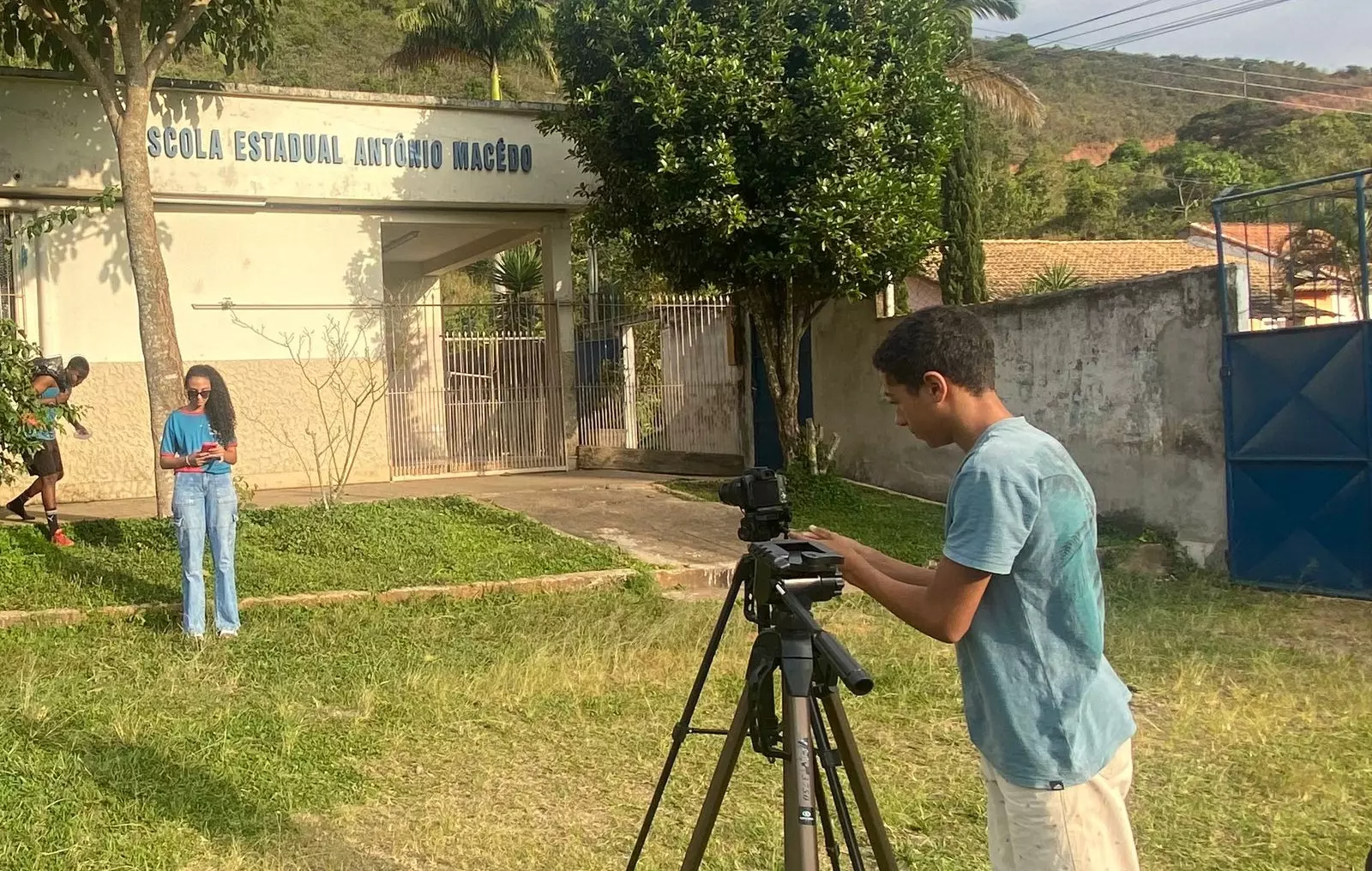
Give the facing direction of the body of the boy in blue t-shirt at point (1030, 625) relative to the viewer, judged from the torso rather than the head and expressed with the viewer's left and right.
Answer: facing to the left of the viewer

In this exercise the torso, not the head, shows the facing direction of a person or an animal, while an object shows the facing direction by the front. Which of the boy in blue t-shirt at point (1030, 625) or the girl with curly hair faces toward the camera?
the girl with curly hair

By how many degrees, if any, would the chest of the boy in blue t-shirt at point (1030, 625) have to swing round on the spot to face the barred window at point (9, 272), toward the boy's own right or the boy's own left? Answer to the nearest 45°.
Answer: approximately 45° to the boy's own right

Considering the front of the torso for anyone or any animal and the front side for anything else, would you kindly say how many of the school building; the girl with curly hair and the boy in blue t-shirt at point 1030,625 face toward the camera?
2

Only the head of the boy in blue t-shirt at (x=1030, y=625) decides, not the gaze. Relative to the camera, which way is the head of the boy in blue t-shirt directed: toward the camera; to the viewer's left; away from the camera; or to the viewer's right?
to the viewer's left

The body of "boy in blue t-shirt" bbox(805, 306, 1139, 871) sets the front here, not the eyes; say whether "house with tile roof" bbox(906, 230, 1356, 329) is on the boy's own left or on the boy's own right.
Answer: on the boy's own right

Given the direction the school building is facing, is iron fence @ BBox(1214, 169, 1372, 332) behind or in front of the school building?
in front

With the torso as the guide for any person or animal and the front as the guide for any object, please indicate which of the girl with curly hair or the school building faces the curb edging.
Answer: the school building

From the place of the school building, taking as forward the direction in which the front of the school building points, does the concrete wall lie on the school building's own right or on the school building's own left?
on the school building's own left

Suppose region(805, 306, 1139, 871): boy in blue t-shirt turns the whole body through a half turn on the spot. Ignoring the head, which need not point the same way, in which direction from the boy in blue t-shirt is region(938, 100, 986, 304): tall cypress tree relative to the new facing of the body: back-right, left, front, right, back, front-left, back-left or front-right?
left

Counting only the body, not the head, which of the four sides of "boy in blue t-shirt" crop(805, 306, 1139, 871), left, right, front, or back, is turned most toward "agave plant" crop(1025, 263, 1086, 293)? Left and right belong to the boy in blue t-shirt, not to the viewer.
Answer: right

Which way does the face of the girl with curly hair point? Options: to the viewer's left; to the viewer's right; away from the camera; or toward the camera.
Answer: toward the camera

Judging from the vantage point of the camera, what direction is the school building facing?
facing the viewer

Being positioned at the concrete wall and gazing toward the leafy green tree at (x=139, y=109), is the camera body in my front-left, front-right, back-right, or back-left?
front-left

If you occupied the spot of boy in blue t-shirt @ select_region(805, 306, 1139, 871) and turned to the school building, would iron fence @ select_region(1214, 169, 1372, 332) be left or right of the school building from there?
right

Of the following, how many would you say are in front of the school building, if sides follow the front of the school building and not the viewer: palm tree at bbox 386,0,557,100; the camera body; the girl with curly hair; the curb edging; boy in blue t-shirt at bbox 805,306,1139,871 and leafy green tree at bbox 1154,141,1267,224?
4

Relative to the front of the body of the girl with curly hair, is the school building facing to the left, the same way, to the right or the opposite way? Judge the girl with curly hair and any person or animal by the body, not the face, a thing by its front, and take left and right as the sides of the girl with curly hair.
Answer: the same way
